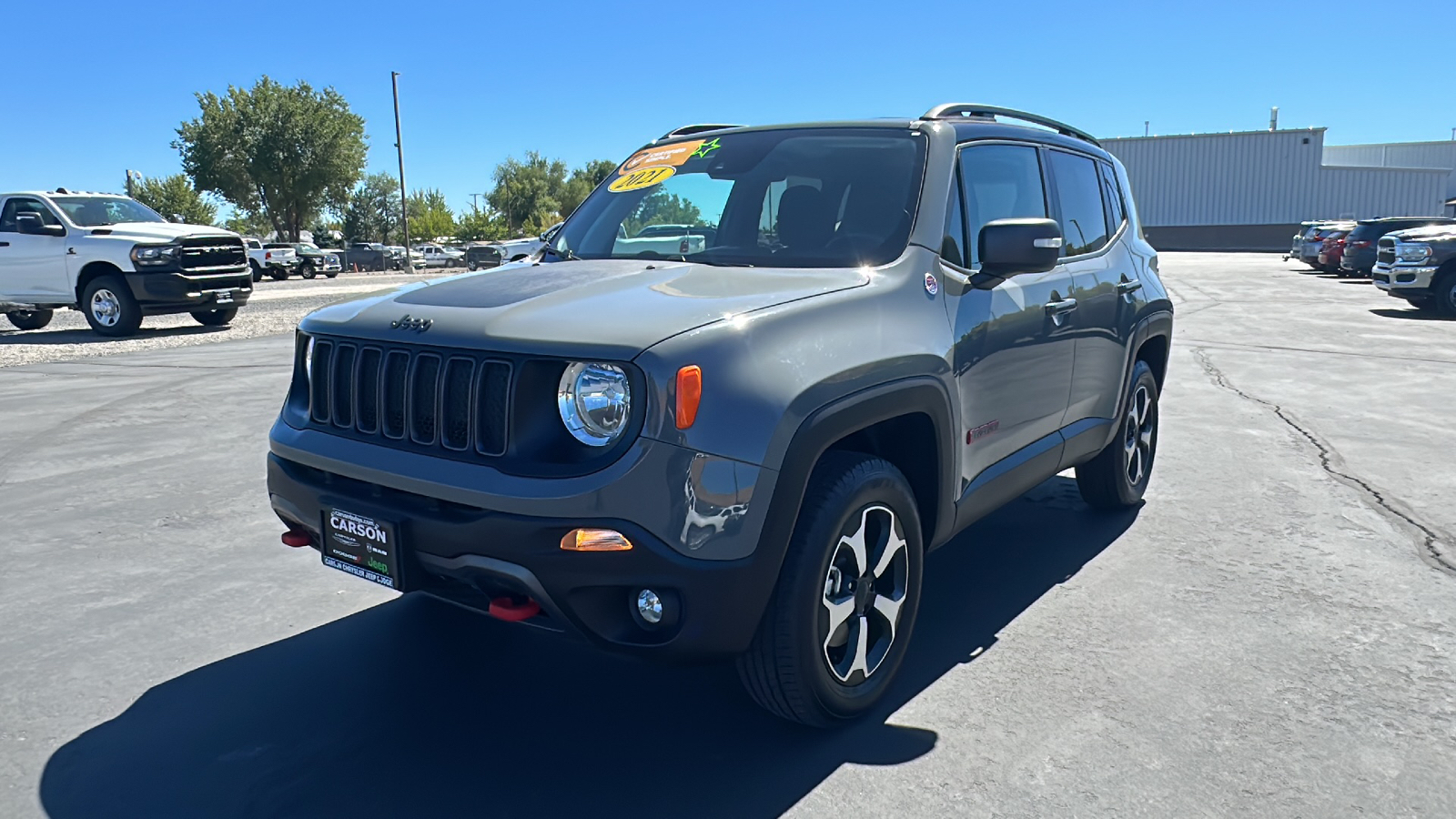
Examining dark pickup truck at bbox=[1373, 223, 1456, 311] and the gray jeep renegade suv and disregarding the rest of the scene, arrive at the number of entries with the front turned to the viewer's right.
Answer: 0

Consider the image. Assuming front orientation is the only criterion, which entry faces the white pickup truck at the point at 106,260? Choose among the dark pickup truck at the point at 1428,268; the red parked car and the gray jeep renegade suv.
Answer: the dark pickup truck

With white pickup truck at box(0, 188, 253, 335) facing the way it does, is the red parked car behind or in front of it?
in front

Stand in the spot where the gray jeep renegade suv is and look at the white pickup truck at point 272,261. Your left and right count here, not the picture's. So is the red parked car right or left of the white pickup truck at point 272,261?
right

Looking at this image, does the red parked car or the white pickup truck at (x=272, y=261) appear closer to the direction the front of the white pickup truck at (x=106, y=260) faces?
the red parked car

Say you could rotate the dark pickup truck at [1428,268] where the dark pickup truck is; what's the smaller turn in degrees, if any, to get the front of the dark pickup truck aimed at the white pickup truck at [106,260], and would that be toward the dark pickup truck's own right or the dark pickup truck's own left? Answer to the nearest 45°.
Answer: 0° — it already faces it

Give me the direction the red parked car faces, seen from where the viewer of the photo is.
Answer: facing away from the viewer and to the right of the viewer

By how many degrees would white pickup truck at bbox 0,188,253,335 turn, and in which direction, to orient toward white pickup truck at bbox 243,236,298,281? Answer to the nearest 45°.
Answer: approximately 135° to its left

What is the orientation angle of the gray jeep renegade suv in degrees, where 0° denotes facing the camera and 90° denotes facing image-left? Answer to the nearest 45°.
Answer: approximately 45°

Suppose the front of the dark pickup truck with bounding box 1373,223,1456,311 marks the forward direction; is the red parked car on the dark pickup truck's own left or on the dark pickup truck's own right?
on the dark pickup truck's own right

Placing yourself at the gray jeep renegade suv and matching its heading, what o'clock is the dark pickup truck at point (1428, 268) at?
The dark pickup truck is roughly at 6 o'clock from the gray jeep renegade suv.

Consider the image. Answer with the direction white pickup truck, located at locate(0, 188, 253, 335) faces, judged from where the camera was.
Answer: facing the viewer and to the right of the viewer

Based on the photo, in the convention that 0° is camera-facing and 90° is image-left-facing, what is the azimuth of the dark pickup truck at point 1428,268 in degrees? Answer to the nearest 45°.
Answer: approximately 45°

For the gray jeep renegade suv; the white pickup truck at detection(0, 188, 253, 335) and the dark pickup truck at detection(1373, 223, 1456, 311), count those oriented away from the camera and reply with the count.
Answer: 0

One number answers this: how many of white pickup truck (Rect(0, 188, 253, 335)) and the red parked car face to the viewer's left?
0

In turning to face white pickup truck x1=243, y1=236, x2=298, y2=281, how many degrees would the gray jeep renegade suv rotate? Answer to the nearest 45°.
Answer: approximately 90° to its right
